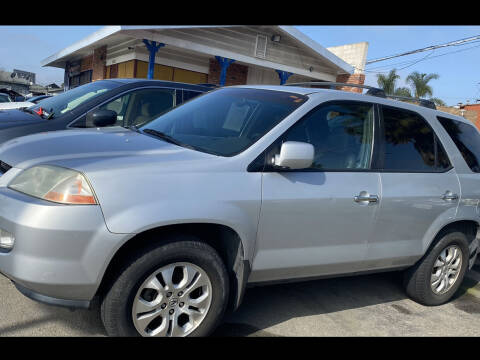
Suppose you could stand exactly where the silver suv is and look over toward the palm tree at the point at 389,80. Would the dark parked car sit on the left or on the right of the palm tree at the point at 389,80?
left

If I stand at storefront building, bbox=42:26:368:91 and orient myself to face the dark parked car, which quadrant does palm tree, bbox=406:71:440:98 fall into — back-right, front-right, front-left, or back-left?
back-left

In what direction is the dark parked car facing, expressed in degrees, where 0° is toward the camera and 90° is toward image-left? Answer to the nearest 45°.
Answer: approximately 45°

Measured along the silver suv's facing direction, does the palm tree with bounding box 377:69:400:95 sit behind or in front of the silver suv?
behind

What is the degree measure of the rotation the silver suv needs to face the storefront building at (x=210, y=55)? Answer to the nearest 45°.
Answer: approximately 135° to its right

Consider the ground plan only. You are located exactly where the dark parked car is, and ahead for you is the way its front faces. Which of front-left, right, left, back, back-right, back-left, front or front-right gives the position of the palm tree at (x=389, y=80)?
back

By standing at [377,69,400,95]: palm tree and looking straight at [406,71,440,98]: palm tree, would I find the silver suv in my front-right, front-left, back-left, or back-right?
back-right

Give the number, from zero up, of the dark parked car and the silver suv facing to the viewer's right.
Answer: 0

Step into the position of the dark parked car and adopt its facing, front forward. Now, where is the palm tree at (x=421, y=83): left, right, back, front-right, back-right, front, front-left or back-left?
back

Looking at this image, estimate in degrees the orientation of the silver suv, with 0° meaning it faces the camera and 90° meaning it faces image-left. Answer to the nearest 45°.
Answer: approximately 45°
